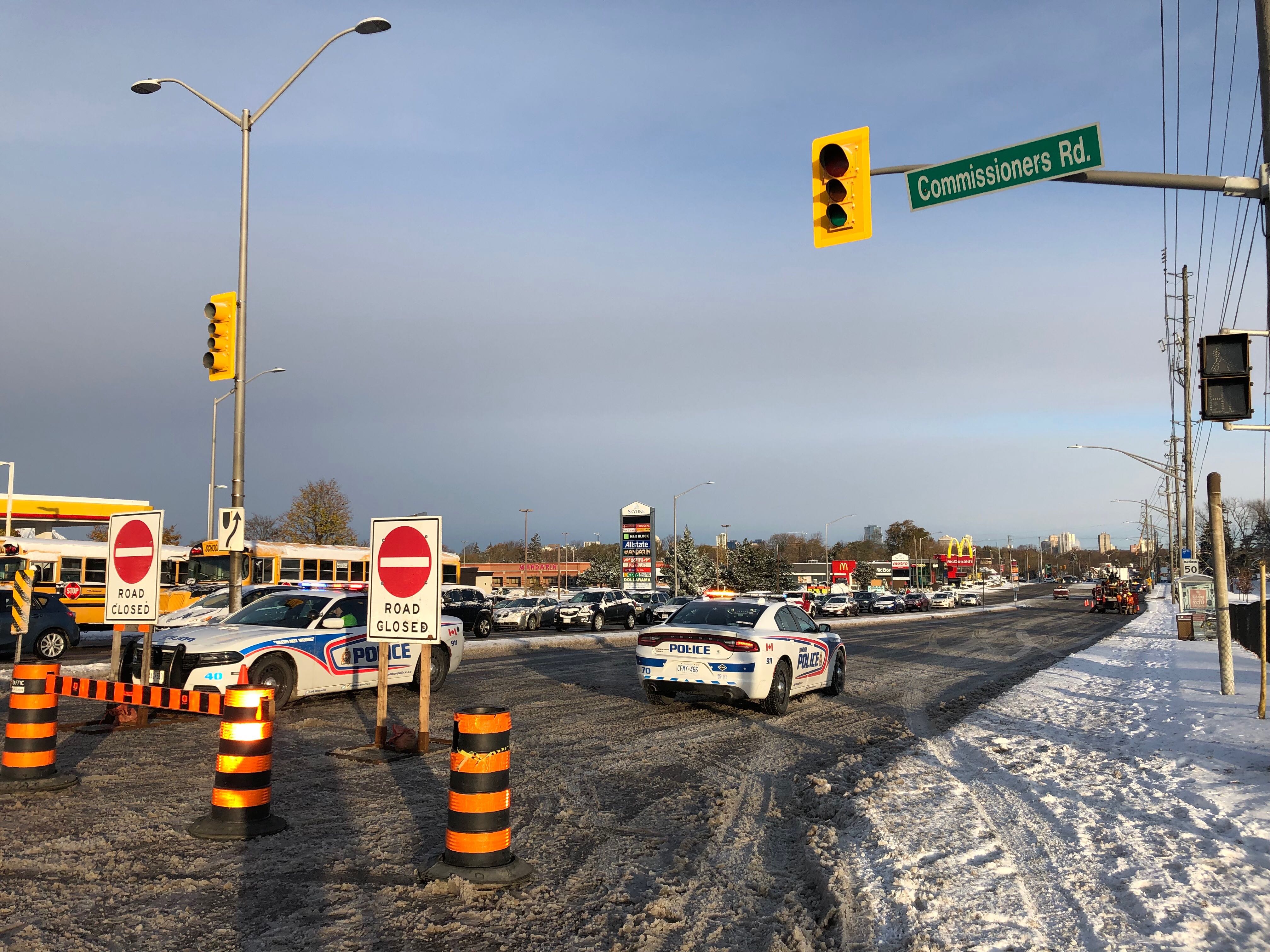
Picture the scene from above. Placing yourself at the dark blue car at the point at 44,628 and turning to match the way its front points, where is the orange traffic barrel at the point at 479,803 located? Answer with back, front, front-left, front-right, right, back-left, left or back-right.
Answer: left

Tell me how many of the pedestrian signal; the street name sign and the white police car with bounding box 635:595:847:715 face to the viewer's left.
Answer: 0

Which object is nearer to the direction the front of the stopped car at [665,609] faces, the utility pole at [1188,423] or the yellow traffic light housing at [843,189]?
the yellow traffic light housing

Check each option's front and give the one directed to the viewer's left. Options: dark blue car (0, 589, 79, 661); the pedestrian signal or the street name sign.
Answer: the dark blue car

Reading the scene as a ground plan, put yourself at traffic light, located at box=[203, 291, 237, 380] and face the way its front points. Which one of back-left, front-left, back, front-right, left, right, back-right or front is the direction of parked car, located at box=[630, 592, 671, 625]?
back

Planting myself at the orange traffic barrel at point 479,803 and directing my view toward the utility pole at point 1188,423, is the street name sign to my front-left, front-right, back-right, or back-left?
front-right

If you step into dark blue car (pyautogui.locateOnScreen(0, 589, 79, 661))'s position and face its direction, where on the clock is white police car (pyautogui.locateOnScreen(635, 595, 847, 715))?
The white police car is roughly at 8 o'clock from the dark blue car.

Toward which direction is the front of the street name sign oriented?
toward the camera

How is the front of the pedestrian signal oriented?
toward the camera

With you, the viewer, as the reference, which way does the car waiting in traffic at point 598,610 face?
facing the viewer and to the left of the viewer

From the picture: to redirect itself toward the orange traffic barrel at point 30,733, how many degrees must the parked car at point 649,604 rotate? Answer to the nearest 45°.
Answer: approximately 45° to its left

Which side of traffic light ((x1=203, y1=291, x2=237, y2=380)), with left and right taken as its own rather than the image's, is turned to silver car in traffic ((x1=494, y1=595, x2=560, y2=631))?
back

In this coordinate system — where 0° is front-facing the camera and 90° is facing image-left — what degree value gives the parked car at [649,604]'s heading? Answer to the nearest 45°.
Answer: approximately 45°

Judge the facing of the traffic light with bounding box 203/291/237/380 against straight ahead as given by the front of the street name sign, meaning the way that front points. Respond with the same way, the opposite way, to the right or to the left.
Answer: the same way

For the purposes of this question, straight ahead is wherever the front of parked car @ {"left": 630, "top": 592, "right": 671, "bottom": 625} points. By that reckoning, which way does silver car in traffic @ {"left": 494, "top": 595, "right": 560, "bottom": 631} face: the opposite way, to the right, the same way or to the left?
the same way

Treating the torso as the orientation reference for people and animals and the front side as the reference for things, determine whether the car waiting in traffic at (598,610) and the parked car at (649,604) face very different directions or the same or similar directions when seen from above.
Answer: same or similar directions

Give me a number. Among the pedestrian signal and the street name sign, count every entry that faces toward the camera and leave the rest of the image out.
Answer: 2
